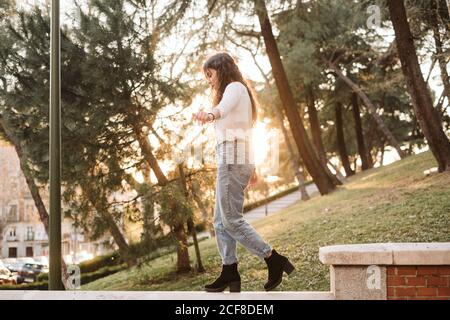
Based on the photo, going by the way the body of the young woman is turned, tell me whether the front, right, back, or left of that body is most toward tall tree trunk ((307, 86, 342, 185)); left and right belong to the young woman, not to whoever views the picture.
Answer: right

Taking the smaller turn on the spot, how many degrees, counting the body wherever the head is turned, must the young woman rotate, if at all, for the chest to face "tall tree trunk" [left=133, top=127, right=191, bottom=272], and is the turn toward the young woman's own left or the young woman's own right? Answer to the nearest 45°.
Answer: approximately 90° to the young woman's own right

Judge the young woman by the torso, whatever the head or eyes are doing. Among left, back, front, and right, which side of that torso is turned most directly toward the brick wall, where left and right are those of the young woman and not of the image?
back

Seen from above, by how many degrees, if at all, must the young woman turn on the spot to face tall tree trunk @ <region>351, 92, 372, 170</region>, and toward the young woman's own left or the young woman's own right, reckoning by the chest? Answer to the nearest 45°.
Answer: approximately 90° to the young woman's own right

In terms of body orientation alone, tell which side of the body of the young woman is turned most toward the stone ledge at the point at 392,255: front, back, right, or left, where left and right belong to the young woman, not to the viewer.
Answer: back

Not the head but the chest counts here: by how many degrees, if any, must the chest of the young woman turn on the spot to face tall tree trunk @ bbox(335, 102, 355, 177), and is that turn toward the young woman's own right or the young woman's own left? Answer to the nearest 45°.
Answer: approximately 90° to the young woman's own right

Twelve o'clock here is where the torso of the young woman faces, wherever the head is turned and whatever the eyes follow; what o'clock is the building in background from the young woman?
The building in background is roughly at 2 o'clock from the young woman.

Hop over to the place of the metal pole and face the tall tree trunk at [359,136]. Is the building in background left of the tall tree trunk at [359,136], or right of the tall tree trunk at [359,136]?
left

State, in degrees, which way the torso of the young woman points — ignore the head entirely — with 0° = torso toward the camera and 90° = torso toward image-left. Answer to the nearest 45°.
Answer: approximately 90°
